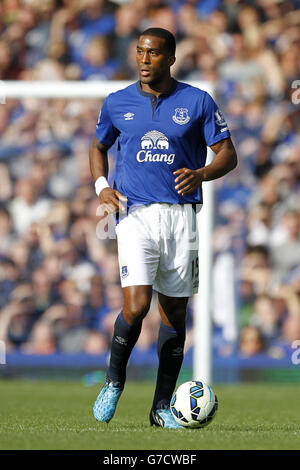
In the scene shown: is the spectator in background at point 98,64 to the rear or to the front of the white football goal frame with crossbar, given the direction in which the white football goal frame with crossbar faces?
to the rear

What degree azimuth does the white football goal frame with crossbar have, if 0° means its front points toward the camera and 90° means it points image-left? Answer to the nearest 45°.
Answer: approximately 0°

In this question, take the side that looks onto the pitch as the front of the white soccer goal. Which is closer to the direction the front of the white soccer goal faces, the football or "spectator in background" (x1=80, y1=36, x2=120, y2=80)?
the football

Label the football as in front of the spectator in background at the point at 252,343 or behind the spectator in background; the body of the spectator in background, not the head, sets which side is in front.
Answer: in front
